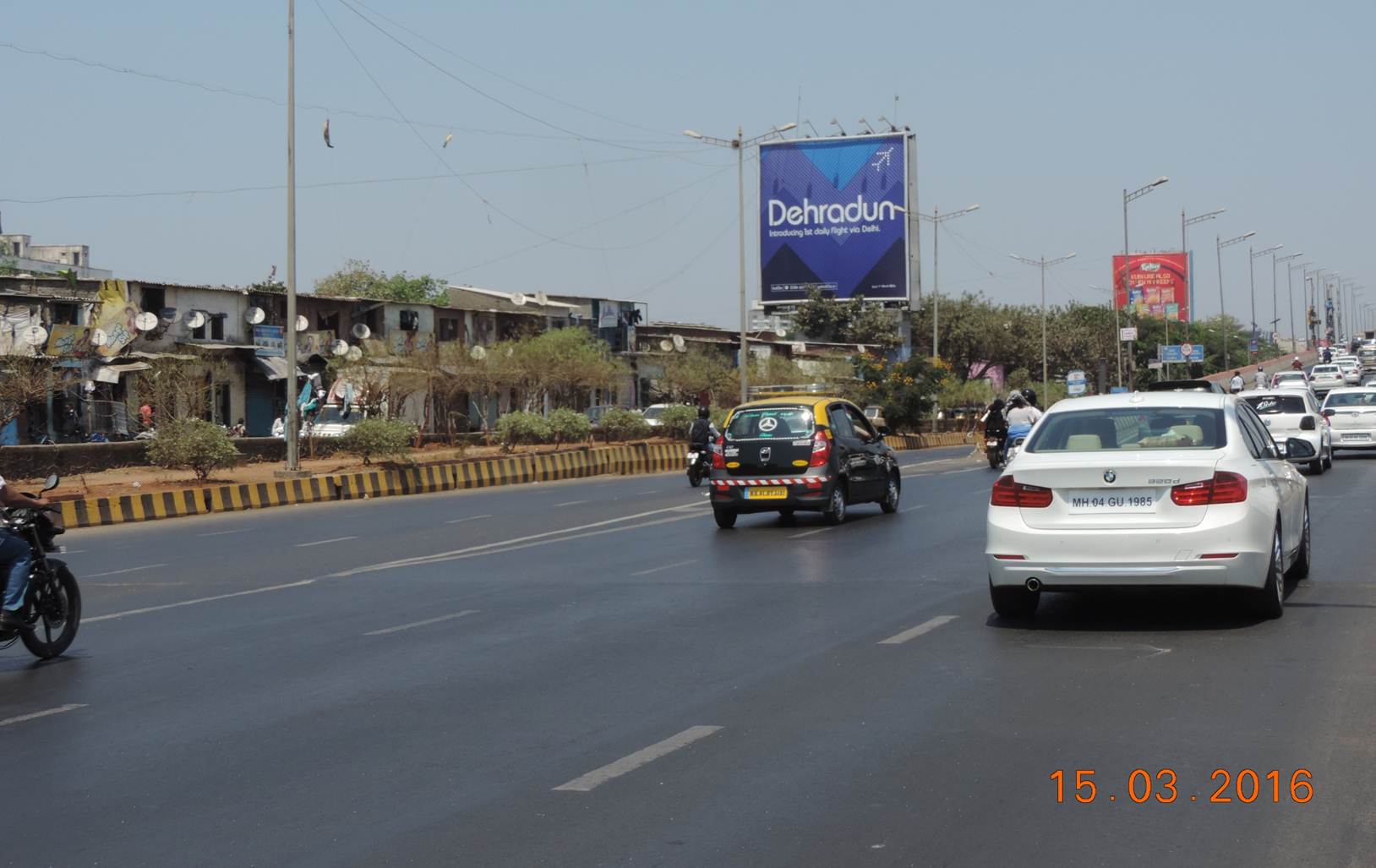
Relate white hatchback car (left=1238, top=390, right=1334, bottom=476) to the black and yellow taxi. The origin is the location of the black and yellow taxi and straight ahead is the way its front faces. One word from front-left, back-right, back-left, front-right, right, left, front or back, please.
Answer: front

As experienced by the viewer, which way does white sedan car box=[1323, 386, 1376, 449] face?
facing away from the viewer

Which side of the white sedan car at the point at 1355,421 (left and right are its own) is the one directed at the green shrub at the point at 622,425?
left

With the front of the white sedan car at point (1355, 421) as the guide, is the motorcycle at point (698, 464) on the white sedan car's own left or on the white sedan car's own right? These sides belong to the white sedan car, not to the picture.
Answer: on the white sedan car's own left

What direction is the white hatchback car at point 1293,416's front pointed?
away from the camera

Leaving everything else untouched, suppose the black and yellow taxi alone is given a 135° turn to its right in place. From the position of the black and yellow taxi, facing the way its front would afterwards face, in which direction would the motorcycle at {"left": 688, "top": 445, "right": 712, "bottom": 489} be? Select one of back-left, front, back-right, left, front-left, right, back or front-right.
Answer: back

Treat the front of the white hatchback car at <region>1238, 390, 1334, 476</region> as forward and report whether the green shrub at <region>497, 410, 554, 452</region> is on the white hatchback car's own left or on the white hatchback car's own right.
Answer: on the white hatchback car's own left

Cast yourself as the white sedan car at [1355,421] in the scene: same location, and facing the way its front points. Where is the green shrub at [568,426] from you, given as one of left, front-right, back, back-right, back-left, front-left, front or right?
left

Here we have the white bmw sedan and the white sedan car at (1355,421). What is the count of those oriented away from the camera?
2

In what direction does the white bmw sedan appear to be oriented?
away from the camera

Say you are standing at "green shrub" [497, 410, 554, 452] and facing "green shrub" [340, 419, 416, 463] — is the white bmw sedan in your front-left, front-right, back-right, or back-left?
front-left

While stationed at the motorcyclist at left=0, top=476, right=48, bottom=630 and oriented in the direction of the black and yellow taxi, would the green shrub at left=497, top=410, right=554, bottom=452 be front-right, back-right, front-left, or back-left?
front-left

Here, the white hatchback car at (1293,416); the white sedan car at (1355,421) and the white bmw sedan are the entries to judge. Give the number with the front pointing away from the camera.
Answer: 3

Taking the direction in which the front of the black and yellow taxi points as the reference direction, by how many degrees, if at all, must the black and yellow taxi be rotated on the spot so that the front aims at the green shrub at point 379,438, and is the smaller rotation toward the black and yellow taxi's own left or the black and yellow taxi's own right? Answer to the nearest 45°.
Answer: approximately 90° to the black and yellow taxi's own left

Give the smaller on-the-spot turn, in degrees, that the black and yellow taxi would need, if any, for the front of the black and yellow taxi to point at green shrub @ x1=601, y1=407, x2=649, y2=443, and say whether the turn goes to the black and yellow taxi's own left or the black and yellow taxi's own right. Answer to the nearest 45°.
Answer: approximately 45° to the black and yellow taxi's own left

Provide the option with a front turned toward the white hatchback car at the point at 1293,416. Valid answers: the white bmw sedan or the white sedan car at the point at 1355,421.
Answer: the white bmw sedan

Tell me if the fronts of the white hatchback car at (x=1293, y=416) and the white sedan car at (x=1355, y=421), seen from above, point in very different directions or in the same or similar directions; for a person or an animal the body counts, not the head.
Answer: same or similar directions

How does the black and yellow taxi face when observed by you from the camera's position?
facing away from the viewer and to the right of the viewer
